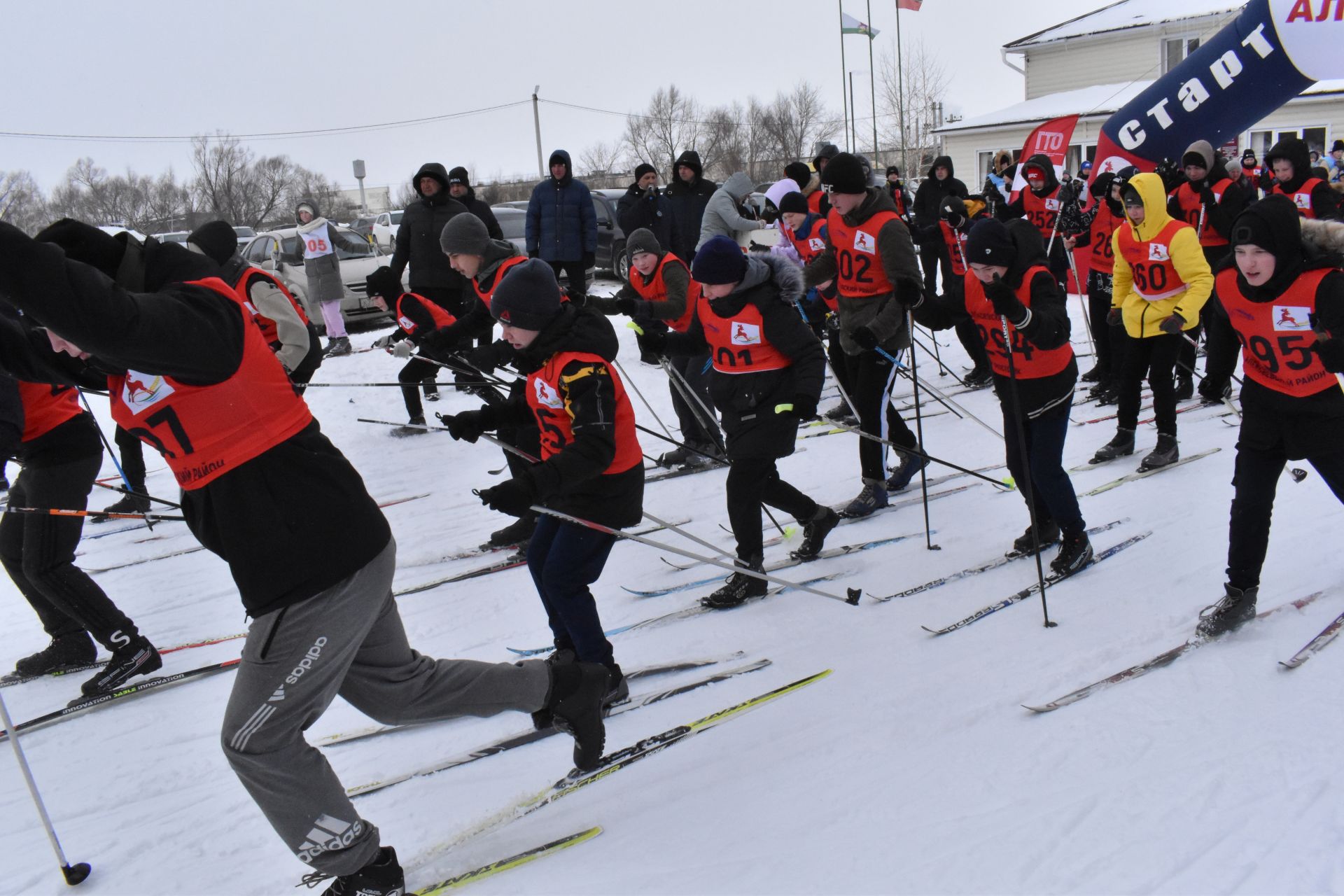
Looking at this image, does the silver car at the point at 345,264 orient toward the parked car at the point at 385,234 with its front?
no

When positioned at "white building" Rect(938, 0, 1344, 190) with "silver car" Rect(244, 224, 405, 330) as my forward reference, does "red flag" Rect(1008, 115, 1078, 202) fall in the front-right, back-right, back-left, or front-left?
front-left

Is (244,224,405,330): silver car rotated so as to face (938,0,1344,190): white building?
no
